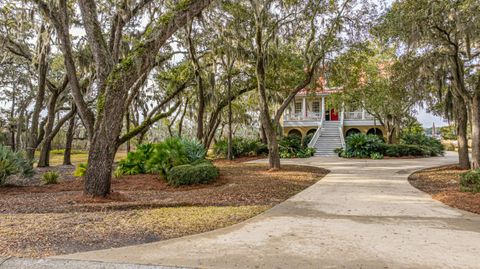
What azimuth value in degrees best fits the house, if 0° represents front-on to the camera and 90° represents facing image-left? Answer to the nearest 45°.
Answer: approximately 0°

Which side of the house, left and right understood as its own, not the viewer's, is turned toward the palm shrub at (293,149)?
front

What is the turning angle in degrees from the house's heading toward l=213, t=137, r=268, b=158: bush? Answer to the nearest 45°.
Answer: approximately 45° to its right

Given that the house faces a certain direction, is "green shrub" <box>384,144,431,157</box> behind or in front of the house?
in front

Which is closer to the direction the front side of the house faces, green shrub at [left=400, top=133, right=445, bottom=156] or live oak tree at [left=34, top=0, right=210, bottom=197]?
the live oak tree

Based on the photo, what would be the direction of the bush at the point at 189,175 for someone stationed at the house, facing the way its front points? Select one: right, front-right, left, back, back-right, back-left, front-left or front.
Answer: front

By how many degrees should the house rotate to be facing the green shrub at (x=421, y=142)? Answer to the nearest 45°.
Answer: approximately 45° to its left

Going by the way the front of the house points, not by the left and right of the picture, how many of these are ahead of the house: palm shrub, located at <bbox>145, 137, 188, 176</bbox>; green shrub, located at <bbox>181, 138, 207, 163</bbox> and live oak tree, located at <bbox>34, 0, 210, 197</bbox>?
3

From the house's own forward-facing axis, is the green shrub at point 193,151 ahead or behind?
ahead

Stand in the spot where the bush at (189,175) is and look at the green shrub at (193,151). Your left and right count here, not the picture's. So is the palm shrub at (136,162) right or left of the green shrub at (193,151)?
left

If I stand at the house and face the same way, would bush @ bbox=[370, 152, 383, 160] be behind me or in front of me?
in front

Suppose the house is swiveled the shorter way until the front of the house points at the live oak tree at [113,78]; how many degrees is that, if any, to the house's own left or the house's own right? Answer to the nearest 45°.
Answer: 0° — it already faces it
